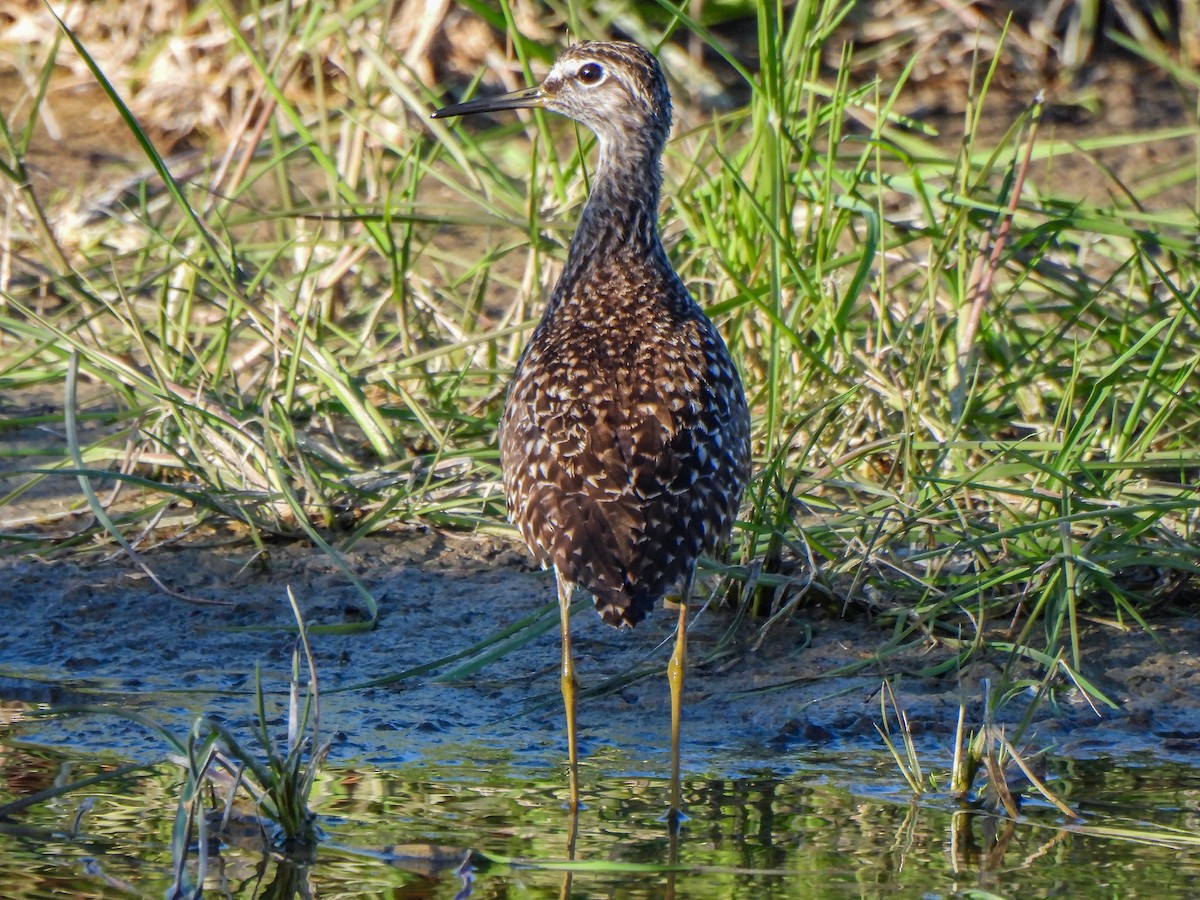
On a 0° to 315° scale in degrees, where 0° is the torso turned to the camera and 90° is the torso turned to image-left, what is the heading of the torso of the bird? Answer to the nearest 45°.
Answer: approximately 180°
